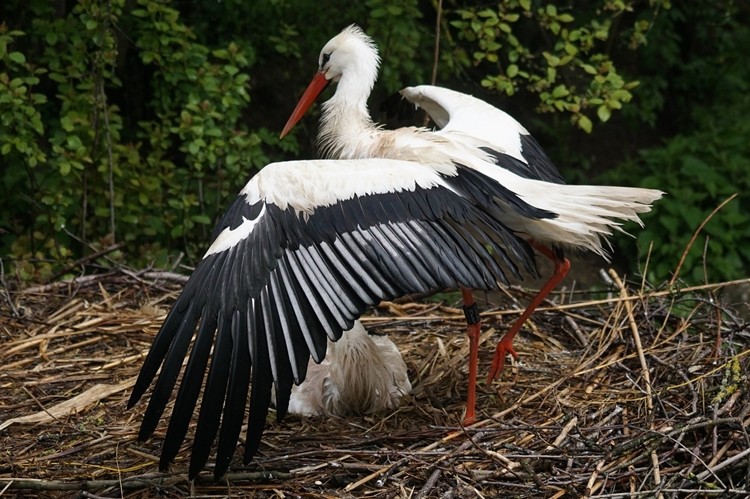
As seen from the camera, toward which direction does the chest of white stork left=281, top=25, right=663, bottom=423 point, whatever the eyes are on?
to the viewer's left
